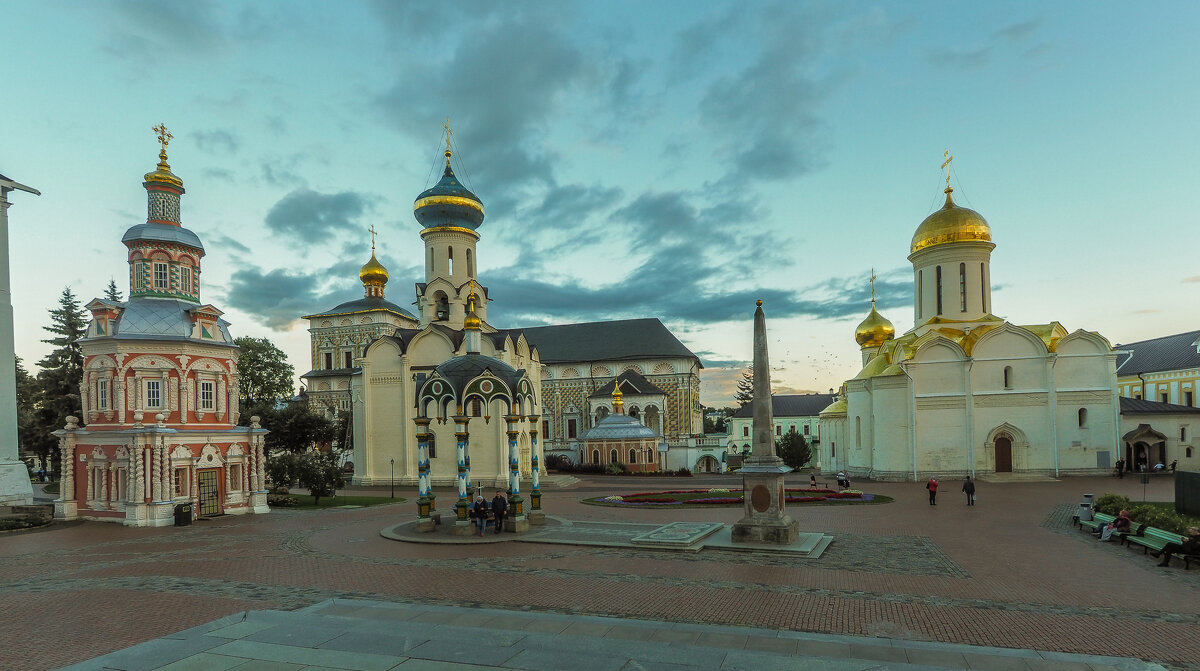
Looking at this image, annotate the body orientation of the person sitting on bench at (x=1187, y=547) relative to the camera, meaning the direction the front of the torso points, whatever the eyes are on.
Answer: to the viewer's left

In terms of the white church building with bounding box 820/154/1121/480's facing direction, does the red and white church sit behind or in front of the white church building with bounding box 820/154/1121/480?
in front

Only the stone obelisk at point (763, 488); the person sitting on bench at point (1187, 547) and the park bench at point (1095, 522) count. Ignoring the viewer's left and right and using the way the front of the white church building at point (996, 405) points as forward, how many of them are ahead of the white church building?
3

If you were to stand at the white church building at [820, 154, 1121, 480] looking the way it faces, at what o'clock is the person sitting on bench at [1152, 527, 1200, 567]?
The person sitting on bench is roughly at 12 o'clock from the white church building.

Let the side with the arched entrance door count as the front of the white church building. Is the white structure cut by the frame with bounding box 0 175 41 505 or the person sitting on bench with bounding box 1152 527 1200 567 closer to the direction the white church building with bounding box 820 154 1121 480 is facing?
the person sitting on bench

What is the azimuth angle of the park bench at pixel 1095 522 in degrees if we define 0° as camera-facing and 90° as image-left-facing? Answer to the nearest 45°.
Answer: approximately 45°
